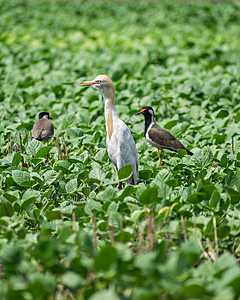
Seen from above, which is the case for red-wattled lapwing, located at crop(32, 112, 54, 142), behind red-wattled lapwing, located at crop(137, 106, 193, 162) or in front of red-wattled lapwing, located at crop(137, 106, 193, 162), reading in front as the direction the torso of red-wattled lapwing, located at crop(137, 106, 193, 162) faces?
in front

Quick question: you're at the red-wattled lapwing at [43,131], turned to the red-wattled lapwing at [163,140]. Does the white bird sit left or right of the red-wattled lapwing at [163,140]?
right

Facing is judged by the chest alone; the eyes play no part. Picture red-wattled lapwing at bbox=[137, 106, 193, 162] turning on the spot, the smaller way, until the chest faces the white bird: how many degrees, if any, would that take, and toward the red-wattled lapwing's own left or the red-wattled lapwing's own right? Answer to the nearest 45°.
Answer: approximately 45° to the red-wattled lapwing's own left

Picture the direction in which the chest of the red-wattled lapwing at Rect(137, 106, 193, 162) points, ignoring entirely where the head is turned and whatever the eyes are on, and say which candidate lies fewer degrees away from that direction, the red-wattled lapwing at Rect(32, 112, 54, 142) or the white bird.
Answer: the red-wattled lapwing

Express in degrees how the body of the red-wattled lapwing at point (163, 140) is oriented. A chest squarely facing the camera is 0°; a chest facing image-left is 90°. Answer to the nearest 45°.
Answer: approximately 90°
